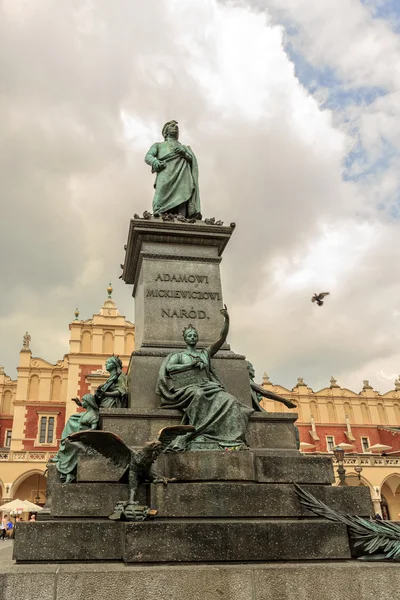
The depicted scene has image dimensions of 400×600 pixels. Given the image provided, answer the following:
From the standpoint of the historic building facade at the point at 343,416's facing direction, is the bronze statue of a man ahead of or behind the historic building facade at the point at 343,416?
ahead

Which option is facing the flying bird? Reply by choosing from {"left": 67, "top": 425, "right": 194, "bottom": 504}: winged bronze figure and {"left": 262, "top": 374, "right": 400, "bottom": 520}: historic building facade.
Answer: the historic building facade

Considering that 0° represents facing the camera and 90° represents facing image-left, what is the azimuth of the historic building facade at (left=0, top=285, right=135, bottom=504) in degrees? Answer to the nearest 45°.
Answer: approximately 0°

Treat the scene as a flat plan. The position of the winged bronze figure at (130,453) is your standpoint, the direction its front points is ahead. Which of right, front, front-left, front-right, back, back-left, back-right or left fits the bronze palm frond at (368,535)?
front-left

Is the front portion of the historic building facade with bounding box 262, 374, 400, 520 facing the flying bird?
yes

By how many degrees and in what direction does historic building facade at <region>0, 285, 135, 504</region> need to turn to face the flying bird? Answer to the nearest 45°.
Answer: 0° — it already faces it

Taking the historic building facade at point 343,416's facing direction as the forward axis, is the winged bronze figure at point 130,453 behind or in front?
in front

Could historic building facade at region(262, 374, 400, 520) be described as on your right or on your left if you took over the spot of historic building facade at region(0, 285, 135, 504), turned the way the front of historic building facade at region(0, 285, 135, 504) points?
on your left

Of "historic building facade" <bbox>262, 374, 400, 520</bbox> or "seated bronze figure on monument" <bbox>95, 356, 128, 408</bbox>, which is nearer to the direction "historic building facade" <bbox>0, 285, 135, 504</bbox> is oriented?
the seated bronze figure on monument

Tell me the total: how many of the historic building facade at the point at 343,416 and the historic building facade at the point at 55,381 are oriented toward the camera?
2

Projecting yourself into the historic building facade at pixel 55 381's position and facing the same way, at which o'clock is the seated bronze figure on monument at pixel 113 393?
The seated bronze figure on monument is roughly at 12 o'clock from the historic building facade.
